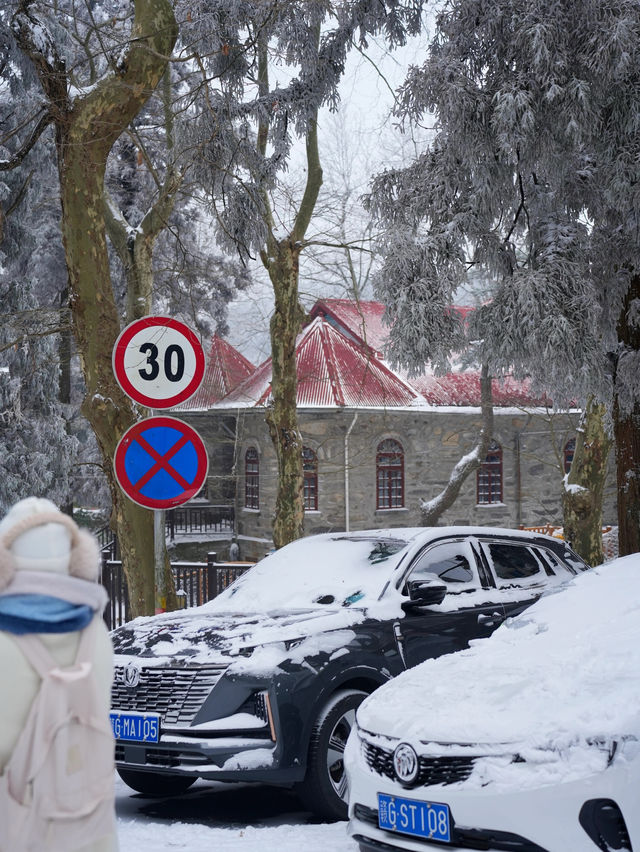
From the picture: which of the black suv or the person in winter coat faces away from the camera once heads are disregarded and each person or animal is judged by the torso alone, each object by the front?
the person in winter coat

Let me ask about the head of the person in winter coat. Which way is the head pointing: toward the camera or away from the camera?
away from the camera

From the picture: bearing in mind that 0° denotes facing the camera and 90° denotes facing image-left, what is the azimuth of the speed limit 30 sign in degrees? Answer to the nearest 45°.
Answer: approximately 0°

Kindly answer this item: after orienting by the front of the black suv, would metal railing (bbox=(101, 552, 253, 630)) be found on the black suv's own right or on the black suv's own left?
on the black suv's own right

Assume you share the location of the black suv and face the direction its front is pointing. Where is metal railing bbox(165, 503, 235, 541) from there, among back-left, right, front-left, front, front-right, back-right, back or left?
back-right

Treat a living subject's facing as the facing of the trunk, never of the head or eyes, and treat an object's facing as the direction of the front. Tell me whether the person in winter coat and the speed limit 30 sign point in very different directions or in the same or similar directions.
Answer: very different directions

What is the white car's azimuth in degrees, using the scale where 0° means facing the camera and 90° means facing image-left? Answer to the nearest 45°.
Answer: approximately 45°

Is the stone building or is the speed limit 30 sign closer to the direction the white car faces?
the speed limit 30 sign

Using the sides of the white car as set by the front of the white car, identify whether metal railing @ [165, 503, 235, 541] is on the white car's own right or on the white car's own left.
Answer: on the white car's own right

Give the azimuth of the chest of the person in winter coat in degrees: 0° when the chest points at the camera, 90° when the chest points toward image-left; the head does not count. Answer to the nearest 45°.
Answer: approximately 180°

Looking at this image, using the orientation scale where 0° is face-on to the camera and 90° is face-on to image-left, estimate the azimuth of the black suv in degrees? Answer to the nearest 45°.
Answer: approximately 45°

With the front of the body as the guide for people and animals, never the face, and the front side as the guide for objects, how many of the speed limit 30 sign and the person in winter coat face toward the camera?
1

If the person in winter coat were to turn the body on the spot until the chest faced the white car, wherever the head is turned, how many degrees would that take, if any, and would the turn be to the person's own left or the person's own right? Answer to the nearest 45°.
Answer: approximately 45° to the person's own right
